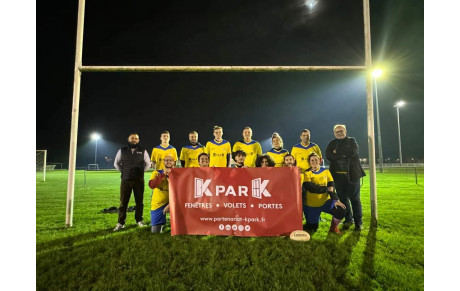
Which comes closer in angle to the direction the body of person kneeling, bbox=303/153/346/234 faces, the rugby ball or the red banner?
the rugby ball

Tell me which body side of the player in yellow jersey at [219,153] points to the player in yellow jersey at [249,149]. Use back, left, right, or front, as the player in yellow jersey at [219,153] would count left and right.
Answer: left

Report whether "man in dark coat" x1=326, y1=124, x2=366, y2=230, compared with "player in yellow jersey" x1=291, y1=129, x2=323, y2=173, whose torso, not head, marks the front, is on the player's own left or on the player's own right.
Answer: on the player's own left

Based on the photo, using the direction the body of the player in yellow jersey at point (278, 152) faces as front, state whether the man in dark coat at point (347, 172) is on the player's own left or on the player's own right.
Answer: on the player's own left

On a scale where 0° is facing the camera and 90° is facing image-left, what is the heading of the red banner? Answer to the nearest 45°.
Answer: approximately 0°

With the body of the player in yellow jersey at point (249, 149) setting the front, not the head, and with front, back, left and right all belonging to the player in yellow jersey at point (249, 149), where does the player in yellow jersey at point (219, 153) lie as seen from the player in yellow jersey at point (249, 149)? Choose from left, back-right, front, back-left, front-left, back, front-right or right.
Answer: right

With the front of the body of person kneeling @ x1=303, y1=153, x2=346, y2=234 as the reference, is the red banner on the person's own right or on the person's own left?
on the person's own right

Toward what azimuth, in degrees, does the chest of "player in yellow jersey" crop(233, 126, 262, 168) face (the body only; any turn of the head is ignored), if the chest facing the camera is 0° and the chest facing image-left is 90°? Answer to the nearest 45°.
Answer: approximately 0°
